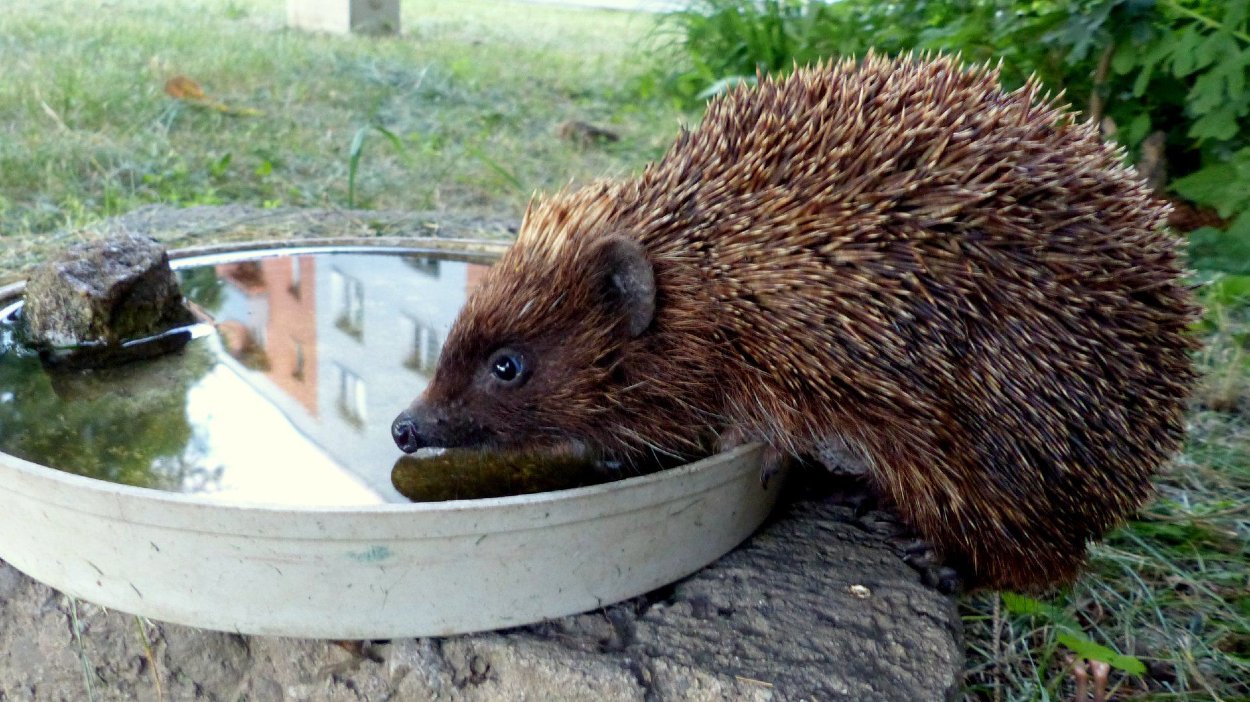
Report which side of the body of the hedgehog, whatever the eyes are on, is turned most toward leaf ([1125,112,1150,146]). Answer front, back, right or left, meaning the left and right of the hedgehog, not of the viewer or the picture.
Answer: right

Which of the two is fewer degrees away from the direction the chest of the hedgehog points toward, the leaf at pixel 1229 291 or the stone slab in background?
the stone slab in background

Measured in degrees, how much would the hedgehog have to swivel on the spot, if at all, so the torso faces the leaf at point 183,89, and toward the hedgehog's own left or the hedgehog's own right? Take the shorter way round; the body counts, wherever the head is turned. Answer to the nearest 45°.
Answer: approximately 45° to the hedgehog's own right

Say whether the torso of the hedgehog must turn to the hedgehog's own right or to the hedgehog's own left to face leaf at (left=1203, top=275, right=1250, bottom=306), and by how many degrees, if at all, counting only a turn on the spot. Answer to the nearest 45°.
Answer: approximately 135° to the hedgehog's own right

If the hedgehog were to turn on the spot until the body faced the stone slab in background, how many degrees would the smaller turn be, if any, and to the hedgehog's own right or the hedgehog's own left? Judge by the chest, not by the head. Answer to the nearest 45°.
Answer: approximately 45° to the hedgehog's own right

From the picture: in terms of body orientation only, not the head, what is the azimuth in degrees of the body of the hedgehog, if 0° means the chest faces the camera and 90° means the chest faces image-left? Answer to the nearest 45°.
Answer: approximately 90°

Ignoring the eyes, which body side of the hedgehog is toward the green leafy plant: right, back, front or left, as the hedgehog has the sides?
right

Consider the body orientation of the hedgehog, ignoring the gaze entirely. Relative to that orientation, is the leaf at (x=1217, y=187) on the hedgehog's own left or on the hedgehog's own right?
on the hedgehog's own right

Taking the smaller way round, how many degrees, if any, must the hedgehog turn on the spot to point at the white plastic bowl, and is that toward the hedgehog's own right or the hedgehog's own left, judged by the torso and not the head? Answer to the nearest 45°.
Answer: approximately 45° to the hedgehog's own left
